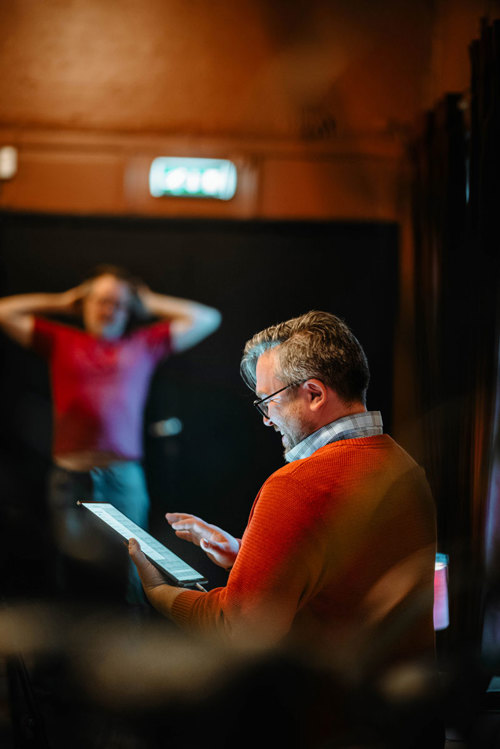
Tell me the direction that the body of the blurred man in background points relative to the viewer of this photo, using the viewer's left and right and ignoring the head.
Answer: facing the viewer

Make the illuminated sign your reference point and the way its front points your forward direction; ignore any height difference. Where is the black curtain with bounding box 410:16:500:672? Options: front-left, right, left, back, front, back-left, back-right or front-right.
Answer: front-left

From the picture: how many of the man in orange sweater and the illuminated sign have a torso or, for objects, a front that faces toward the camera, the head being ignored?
1

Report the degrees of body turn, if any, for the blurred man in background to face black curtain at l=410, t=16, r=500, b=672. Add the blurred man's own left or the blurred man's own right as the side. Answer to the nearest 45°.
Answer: approximately 45° to the blurred man's own left

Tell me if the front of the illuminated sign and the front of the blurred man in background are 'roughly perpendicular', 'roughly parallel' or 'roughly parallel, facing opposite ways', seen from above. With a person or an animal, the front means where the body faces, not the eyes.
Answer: roughly parallel

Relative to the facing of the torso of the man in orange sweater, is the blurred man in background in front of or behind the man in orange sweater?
in front

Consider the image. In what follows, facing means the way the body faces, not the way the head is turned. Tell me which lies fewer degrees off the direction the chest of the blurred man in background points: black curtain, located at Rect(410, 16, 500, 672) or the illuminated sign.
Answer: the black curtain

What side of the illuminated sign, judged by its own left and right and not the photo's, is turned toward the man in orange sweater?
front

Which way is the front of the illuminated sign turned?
toward the camera

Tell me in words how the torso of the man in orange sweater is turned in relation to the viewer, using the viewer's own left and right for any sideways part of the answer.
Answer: facing away from the viewer and to the left of the viewer

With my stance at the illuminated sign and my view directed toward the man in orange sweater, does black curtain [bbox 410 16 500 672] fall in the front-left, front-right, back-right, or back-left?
front-left

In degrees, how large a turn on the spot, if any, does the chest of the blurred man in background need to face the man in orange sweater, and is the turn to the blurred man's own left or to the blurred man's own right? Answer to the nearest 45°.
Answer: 0° — they already face them

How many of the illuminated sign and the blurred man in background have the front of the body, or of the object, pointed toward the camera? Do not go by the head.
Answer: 2

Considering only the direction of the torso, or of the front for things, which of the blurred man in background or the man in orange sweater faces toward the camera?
the blurred man in background

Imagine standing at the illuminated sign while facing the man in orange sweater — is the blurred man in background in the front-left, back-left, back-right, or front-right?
front-right

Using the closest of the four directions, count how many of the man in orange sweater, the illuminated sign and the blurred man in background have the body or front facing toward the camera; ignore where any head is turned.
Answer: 2

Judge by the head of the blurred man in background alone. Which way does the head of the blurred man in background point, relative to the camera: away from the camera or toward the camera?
toward the camera

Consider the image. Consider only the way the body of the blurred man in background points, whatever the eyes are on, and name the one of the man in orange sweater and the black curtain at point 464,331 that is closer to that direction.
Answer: the man in orange sweater

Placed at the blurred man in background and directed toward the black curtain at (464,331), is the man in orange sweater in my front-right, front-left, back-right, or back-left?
front-right

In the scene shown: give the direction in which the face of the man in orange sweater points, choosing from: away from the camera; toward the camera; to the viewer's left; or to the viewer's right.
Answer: to the viewer's left
